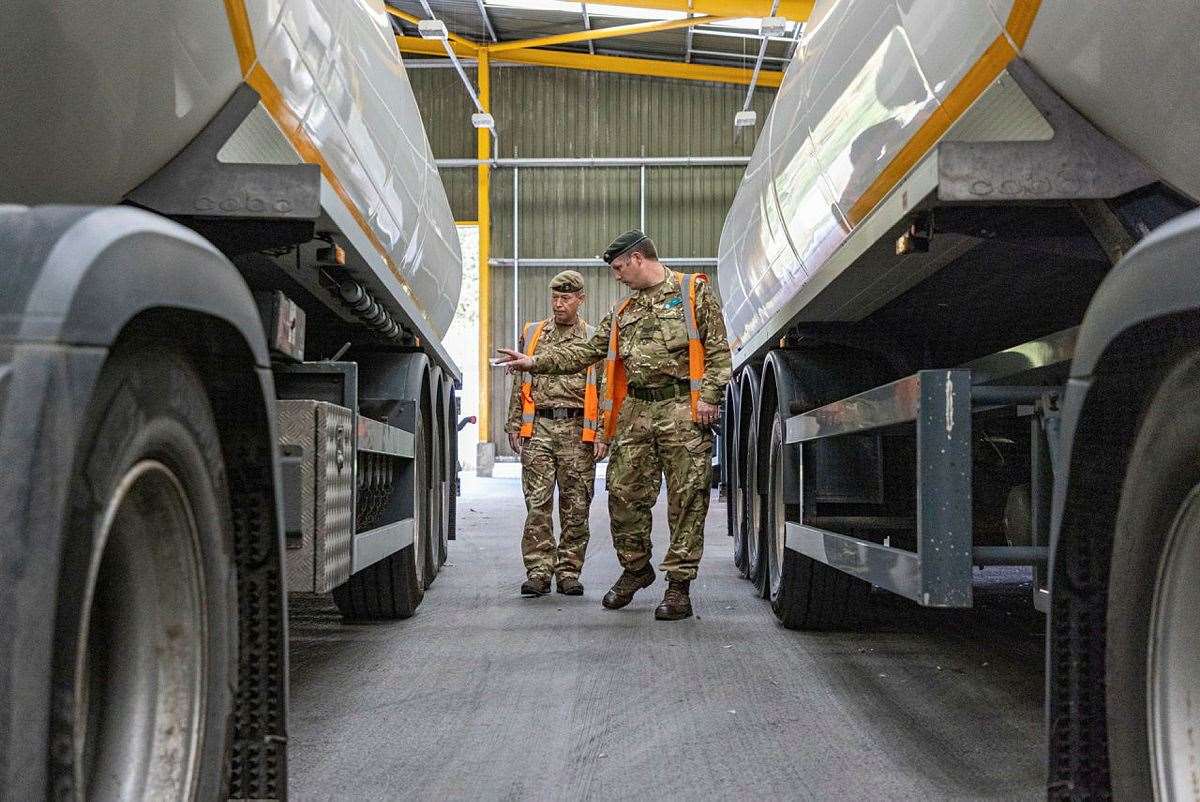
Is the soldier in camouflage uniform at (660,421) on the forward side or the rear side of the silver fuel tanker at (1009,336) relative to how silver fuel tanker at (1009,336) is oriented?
on the rear side

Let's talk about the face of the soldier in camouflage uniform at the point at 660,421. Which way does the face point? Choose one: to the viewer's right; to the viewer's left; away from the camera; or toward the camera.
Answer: to the viewer's left

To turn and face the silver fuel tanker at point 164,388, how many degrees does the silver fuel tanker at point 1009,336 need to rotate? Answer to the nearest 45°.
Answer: approximately 90° to its right

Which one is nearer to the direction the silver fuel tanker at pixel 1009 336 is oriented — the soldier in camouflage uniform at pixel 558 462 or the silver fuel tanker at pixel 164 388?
the silver fuel tanker

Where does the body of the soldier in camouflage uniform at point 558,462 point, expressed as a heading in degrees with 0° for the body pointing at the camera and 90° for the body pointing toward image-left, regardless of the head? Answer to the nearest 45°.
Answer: approximately 0°
